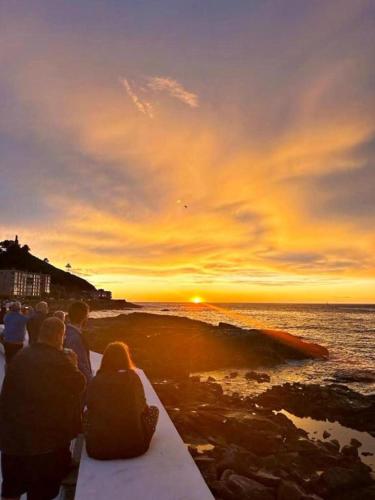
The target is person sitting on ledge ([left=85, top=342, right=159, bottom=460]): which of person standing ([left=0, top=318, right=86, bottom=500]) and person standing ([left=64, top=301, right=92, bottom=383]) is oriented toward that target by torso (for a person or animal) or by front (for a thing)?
person standing ([left=0, top=318, right=86, bottom=500])

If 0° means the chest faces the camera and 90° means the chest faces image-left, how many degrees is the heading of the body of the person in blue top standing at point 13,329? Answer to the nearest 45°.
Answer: approximately 180°

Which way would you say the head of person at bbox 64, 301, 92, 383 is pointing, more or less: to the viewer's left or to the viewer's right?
to the viewer's right

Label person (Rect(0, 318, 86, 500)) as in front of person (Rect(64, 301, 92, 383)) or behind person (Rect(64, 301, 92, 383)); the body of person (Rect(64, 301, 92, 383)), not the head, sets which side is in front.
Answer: behind

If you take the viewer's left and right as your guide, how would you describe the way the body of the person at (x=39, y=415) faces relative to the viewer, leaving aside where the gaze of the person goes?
facing away from the viewer and to the right of the viewer

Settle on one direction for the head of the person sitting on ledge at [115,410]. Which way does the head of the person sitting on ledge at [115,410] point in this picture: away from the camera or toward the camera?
away from the camera

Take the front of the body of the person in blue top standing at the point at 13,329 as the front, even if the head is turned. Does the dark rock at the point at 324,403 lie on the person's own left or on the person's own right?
on the person's own right

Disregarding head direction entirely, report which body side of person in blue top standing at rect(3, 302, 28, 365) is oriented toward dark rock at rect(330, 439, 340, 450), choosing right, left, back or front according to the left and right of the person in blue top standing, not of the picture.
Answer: right

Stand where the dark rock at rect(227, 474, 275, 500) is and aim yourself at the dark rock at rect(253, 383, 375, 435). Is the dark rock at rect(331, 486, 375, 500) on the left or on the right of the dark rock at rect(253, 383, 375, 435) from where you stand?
right

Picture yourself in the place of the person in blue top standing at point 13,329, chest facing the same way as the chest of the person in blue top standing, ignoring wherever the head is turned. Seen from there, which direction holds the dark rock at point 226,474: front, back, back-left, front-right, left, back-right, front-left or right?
back-right
